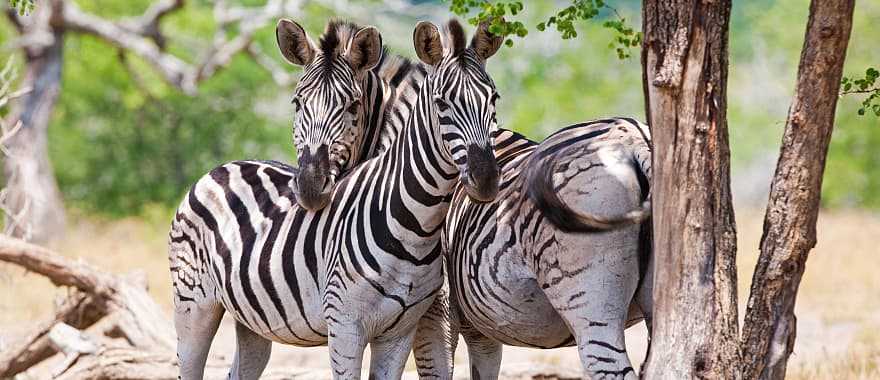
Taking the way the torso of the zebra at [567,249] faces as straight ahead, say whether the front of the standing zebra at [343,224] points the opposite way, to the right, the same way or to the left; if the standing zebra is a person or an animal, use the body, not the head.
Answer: the opposite way

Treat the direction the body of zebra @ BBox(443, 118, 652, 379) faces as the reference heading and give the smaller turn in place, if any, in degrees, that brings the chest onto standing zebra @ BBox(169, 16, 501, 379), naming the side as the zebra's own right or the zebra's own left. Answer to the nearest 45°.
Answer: approximately 45° to the zebra's own left

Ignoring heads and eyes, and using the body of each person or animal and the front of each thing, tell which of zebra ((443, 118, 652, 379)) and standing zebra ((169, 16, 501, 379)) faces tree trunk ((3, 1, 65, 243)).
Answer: the zebra

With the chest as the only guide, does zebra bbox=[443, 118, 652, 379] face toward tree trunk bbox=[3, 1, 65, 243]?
yes

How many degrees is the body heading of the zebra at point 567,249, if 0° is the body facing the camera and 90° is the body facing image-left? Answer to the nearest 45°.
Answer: approximately 135°

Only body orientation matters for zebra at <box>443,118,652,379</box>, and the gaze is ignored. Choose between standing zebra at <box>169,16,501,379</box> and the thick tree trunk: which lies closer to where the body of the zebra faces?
the standing zebra

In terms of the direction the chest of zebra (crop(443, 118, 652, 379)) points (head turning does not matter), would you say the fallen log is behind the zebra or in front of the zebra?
in front

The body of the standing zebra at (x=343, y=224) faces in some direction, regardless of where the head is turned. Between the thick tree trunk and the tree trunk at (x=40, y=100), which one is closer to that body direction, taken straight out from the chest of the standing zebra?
the thick tree trunk

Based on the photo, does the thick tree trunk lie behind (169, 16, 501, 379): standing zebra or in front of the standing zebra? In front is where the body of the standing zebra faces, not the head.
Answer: in front

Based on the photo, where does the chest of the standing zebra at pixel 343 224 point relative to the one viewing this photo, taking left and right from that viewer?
facing the viewer and to the right of the viewer

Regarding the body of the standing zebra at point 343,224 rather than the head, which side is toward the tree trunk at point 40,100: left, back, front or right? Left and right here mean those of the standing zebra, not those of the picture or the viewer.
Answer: back

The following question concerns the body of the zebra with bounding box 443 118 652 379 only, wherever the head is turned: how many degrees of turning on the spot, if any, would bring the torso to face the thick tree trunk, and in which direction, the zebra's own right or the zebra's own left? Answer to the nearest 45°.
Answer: approximately 180°

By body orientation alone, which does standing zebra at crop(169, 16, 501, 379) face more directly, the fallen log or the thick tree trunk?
the thick tree trunk

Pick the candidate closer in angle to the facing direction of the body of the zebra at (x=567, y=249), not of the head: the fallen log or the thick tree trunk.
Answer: the fallen log
